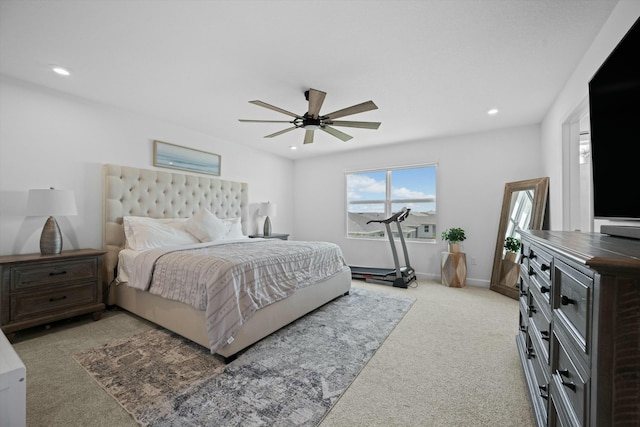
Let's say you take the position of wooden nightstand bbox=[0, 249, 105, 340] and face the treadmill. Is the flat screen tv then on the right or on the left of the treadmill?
right

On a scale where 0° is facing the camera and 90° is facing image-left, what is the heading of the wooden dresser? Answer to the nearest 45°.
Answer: approximately 90°

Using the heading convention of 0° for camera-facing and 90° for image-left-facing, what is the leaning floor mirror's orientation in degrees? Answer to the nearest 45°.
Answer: approximately 45°

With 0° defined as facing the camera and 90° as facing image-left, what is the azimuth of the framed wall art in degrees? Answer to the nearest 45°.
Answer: approximately 315°

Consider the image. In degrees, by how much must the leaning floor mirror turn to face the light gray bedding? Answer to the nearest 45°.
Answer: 0° — it already faces it

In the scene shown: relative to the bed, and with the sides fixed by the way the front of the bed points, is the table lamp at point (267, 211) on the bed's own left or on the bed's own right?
on the bed's own left

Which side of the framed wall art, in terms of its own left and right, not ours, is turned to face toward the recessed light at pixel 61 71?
right
